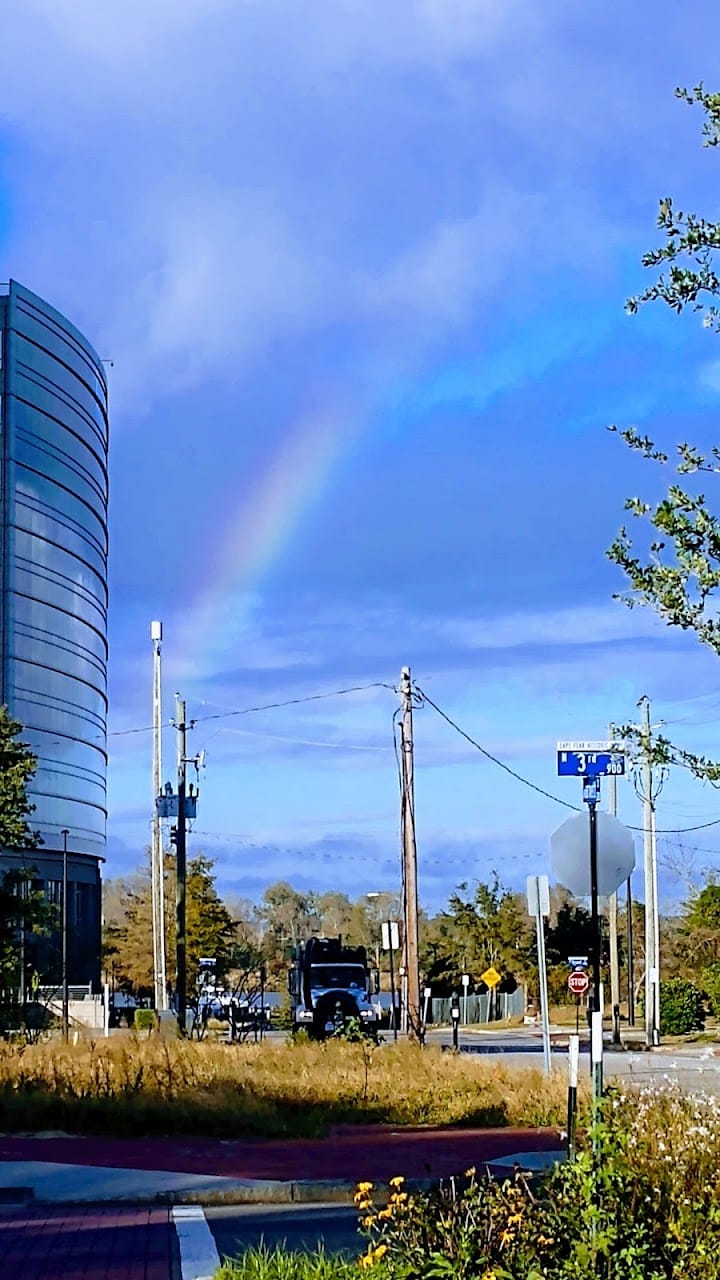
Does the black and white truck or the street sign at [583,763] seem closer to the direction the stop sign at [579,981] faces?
the street sign

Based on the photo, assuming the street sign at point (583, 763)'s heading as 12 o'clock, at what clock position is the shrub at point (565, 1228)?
The shrub is roughly at 12 o'clock from the street sign.

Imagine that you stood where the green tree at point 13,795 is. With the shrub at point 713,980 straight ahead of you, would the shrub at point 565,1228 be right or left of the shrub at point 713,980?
right

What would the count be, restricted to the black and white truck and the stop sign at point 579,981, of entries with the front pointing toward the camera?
2

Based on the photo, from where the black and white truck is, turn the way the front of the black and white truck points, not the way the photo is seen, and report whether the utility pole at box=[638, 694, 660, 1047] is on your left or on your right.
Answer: on your left

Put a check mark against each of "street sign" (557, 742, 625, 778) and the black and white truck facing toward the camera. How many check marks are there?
2

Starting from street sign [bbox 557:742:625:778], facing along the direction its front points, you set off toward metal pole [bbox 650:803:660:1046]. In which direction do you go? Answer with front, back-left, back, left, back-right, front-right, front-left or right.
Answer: back
